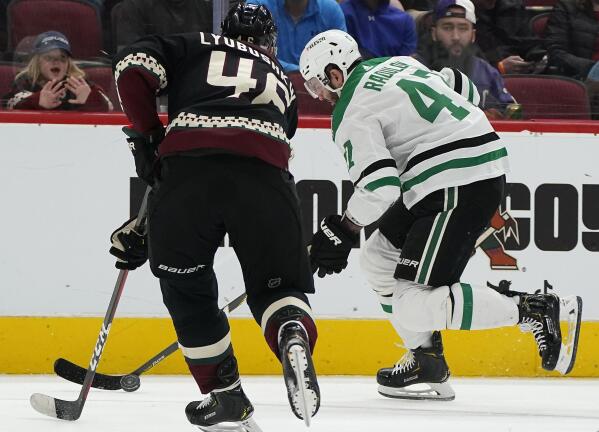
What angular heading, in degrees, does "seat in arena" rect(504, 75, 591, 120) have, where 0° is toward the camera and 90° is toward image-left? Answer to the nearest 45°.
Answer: approximately 0°

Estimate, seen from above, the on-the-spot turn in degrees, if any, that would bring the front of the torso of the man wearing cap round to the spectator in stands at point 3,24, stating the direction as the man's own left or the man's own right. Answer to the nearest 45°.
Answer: approximately 90° to the man's own right

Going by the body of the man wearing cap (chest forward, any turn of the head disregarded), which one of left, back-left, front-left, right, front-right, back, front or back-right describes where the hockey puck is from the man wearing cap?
front-right

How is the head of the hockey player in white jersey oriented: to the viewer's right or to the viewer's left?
to the viewer's left

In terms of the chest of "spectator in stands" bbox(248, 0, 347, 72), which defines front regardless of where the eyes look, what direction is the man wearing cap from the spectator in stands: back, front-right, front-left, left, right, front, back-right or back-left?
left

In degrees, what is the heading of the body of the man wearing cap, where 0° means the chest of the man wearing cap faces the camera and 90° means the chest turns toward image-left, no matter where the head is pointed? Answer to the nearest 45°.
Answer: approximately 0°
